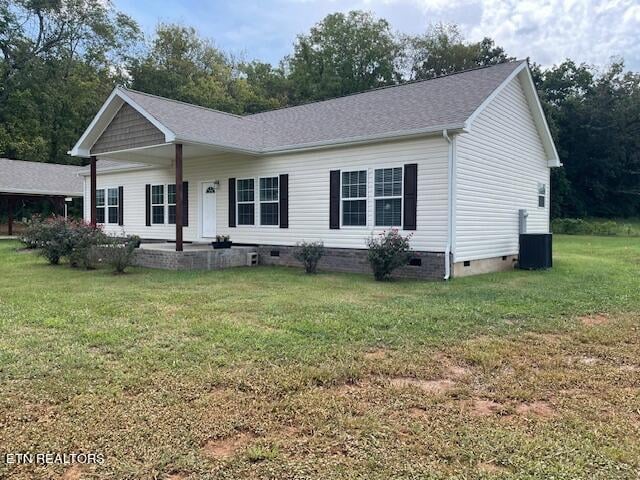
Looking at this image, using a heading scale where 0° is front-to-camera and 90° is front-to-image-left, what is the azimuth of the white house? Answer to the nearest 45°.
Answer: approximately 45°

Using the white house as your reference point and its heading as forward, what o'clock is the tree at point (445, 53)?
The tree is roughly at 5 o'clock from the white house.

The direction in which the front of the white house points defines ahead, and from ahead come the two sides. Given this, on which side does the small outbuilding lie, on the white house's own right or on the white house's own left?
on the white house's own right

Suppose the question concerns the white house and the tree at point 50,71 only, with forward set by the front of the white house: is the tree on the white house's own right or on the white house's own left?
on the white house's own right

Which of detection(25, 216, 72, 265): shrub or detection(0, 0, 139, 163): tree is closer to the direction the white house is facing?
the shrub

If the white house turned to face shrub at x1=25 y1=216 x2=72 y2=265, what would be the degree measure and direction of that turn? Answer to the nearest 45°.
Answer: approximately 45° to its right

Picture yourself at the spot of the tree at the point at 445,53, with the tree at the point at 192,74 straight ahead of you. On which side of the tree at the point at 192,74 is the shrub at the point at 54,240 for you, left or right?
left

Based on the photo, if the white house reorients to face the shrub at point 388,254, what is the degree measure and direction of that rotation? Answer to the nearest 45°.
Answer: approximately 45° to its left

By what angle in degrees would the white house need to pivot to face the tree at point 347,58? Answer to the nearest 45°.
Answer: approximately 135° to its right
